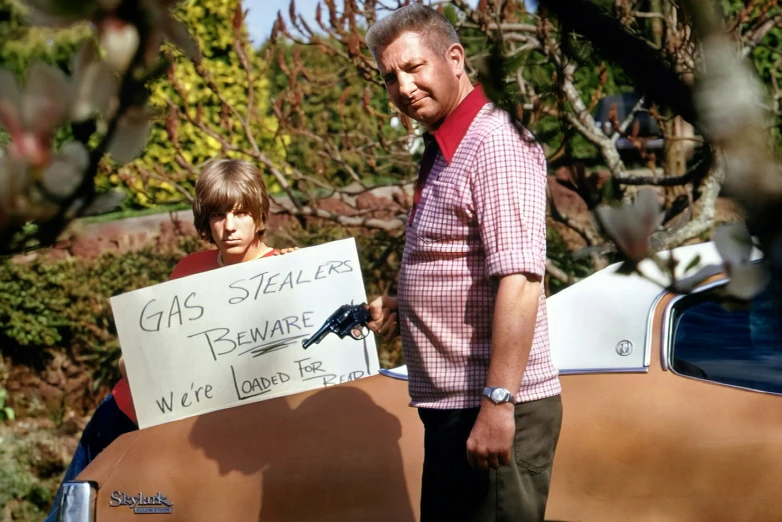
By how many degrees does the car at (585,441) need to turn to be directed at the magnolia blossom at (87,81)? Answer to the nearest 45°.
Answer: approximately 135° to its right

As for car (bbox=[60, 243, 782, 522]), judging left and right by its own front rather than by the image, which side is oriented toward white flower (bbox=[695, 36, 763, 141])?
right

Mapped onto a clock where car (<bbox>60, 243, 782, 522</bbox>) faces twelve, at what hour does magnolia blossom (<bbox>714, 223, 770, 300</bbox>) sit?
The magnolia blossom is roughly at 3 o'clock from the car.

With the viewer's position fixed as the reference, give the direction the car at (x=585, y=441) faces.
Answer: facing to the right of the viewer

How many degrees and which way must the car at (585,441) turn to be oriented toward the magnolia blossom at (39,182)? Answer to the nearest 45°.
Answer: approximately 135° to its right

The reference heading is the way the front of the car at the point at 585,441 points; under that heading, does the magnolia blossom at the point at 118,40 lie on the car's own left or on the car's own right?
on the car's own right

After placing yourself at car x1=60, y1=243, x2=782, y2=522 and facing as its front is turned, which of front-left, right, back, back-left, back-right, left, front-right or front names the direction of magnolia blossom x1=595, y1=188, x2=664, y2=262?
right
